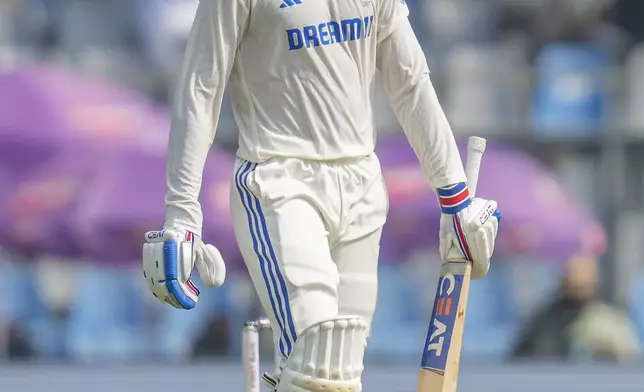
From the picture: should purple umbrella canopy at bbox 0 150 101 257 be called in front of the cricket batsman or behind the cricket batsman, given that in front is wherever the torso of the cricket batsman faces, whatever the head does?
behind

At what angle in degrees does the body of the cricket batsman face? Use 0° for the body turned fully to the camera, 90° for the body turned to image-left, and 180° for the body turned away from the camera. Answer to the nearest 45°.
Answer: approximately 315°

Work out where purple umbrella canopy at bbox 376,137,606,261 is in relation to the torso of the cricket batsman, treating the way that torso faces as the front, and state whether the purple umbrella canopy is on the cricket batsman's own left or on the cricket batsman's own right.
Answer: on the cricket batsman's own left

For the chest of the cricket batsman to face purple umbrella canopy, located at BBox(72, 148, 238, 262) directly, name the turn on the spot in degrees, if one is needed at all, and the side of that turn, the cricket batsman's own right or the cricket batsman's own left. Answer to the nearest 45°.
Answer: approximately 135° to the cricket batsman's own left
